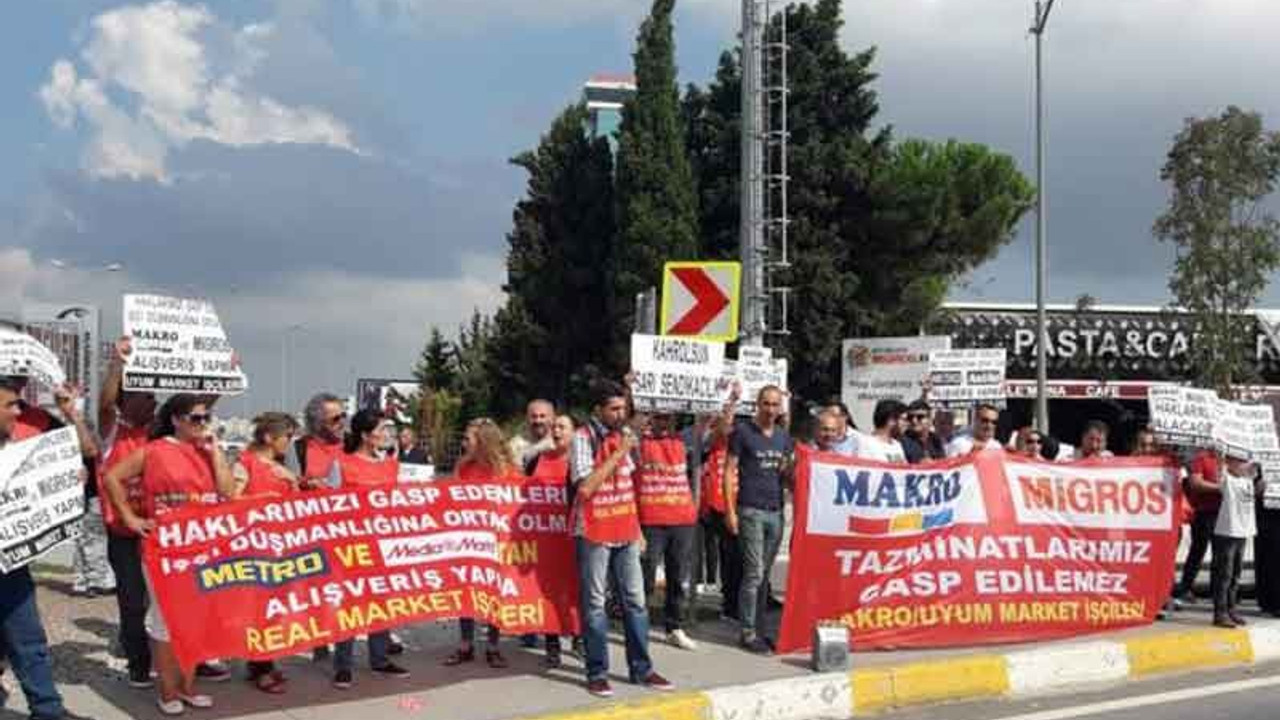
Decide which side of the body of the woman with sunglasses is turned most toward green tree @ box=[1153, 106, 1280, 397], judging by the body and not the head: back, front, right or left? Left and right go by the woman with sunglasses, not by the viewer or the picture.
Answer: left

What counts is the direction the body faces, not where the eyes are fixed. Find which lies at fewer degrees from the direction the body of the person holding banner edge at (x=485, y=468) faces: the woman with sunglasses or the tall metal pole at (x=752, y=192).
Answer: the woman with sunglasses

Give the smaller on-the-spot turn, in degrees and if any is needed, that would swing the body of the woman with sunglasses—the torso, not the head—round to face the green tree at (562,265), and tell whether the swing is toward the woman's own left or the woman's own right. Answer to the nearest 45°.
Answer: approximately 135° to the woman's own left

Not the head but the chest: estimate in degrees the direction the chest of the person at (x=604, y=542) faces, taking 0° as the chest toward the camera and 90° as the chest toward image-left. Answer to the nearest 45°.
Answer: approximately 315°

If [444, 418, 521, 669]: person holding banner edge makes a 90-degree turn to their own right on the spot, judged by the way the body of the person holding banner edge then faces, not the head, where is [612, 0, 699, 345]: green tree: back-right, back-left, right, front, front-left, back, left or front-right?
right

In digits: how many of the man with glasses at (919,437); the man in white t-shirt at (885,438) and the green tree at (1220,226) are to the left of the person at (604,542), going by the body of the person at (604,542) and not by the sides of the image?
3

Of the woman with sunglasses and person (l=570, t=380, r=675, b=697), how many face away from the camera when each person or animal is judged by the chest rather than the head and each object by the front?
0

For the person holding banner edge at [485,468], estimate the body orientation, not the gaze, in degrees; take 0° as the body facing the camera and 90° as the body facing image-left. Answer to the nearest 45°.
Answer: approximately 0°

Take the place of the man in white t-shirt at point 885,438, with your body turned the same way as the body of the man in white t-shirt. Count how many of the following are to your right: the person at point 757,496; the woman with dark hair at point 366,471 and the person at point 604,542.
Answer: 3

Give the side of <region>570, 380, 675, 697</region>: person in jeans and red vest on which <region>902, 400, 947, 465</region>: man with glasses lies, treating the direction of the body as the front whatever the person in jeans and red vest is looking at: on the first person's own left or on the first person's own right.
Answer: on the first person's own left

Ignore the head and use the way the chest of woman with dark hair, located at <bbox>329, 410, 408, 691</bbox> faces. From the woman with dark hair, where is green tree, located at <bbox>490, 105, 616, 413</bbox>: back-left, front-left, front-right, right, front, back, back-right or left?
back-left

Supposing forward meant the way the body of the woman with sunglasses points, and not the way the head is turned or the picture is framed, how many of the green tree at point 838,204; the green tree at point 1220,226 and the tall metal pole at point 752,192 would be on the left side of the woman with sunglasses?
3
